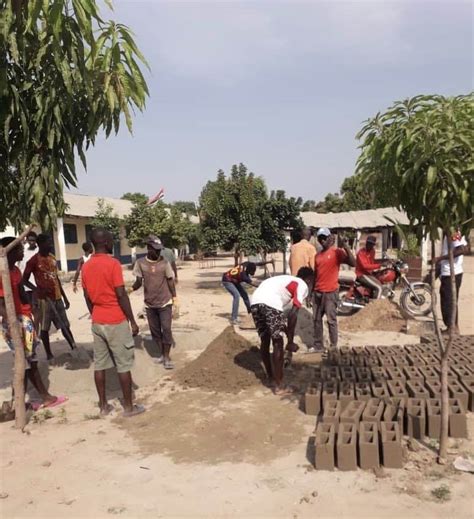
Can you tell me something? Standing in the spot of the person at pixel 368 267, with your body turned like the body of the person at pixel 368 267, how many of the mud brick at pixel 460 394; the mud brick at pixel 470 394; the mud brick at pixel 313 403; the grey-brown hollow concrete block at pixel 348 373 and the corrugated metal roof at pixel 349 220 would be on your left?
1

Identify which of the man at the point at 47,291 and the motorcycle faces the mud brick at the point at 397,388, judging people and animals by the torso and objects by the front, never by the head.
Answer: the man

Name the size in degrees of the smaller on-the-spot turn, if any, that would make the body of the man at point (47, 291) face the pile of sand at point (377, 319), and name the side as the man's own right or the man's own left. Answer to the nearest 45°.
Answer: approximately 45° to the man's own left

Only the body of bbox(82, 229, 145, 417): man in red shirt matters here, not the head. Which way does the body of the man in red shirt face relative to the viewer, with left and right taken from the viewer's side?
facing away from the viewer and to the right of the viewer

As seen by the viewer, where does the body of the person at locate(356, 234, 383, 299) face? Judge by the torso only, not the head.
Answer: to the viewer's right

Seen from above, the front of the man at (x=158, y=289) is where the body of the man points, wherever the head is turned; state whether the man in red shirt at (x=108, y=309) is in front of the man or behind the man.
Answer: in front

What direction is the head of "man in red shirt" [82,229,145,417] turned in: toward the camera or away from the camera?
away from the camera

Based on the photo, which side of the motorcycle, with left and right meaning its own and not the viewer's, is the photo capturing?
right

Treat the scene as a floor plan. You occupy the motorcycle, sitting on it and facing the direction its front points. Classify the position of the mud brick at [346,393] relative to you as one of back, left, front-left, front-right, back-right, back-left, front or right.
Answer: right

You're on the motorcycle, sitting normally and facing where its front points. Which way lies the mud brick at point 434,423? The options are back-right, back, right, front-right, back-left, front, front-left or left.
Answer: right

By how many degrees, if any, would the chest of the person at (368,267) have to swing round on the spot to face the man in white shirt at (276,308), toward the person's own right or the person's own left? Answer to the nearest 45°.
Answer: approximately 90° to the person's own right

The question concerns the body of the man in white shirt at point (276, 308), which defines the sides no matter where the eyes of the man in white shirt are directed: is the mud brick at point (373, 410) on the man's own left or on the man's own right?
on the man's own right

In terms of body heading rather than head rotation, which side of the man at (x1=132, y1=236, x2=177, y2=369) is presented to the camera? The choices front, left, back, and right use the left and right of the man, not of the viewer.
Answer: front

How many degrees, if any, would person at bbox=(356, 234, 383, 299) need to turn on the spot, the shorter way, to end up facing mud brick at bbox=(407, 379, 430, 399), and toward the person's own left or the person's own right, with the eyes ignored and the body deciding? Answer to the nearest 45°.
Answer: approximately 90° to the person's own right

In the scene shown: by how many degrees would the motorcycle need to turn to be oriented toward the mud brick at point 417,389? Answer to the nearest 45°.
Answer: approximately 90° to its right

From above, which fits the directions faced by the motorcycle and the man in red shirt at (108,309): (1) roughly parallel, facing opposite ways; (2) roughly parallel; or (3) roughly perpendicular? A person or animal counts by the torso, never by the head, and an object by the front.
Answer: roughly perpendicular

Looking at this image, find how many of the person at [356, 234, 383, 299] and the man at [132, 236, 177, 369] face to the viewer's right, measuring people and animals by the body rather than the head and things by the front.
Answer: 1
